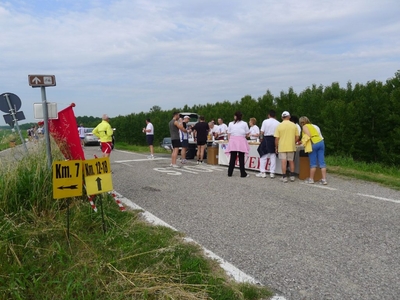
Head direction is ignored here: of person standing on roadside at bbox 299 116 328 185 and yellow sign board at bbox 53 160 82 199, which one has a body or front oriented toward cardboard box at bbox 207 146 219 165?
the person standing on roadside

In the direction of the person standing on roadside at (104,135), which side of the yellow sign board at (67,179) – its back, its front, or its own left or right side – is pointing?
back

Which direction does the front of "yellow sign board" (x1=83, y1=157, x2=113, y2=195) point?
toward the camera

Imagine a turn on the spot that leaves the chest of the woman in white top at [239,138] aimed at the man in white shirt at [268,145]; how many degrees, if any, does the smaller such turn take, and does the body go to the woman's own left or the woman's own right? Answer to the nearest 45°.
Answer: approximately 90° to the woman's own right

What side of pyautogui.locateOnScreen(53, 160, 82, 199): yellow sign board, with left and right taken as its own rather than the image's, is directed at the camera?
front

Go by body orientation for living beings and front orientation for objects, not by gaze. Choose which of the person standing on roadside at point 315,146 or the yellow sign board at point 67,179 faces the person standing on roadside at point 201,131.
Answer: the person standing on roadside at point 315,146

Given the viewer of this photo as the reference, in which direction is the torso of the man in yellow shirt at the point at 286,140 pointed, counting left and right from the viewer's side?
facing away from the viewer

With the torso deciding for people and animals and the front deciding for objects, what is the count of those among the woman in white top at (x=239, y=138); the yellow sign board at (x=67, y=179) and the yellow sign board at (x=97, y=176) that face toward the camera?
2

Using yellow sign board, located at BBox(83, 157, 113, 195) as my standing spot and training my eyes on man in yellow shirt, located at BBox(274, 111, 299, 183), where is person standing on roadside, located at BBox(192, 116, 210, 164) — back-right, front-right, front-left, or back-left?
front-left

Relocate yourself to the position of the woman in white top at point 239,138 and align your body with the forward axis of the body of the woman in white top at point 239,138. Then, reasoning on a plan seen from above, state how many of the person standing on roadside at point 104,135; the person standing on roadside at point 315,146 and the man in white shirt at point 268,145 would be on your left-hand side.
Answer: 1

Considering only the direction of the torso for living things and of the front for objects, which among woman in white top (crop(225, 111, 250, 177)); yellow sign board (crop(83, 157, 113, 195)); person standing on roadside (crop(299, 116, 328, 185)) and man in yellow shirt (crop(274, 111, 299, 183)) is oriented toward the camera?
the yellow sign board

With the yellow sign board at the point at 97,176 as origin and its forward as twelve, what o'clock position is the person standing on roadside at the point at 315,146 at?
The person standing on roadside is roughly at 8 o'clock from the yellow sign board.

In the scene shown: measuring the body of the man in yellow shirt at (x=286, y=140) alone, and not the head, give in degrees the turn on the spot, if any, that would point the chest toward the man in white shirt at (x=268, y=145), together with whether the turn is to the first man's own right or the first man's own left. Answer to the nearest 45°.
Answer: approximately 45° to the first man's own left

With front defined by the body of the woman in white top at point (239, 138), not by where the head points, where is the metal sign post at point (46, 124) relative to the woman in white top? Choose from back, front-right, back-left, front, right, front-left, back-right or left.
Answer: back-left

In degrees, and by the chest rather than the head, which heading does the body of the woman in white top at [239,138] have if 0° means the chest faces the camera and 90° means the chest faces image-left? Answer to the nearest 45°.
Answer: approximately 180°
